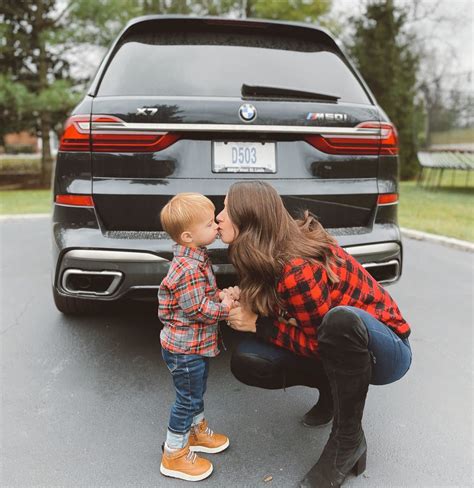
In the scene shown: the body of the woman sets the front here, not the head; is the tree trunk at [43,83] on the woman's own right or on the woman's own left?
on the woman's own right

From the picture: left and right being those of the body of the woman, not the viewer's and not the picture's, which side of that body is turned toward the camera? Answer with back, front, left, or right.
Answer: left

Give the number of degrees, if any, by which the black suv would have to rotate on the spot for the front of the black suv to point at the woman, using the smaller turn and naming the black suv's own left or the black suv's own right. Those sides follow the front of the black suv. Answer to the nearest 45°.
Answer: approximately 135° to the black suv's own right

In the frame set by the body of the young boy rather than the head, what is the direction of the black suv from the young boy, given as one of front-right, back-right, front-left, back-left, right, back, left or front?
left

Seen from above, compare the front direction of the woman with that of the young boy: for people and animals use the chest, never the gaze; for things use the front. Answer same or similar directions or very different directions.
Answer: very different directions

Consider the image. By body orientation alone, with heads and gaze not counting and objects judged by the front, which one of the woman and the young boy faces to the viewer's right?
the young boy

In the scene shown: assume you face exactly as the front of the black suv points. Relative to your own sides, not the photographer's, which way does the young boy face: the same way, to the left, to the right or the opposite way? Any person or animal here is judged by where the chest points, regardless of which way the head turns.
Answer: to the right

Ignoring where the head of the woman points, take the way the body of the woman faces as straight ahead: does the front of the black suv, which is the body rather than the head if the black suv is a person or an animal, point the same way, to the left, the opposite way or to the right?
to the right

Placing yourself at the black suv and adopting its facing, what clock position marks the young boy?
The young boy is roughly at 6 o'clock from the black suv.

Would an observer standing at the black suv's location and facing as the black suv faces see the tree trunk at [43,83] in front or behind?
in front

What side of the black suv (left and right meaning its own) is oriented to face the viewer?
back

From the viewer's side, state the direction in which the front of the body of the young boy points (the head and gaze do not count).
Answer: to the viewer's right

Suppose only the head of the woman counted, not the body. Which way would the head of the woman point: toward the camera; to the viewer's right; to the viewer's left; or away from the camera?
to the viewer's left
